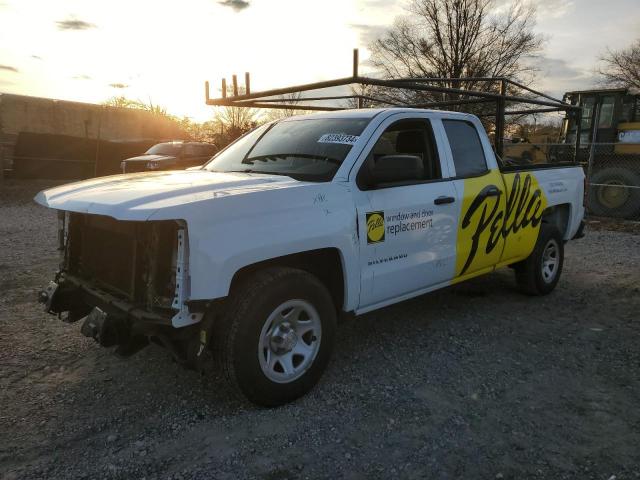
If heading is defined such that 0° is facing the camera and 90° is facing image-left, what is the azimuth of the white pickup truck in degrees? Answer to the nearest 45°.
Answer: approximately 45°

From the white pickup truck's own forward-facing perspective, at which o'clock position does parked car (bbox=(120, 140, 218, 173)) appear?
The parked car is roughly at 4 o'clock from the white pickup truck.
